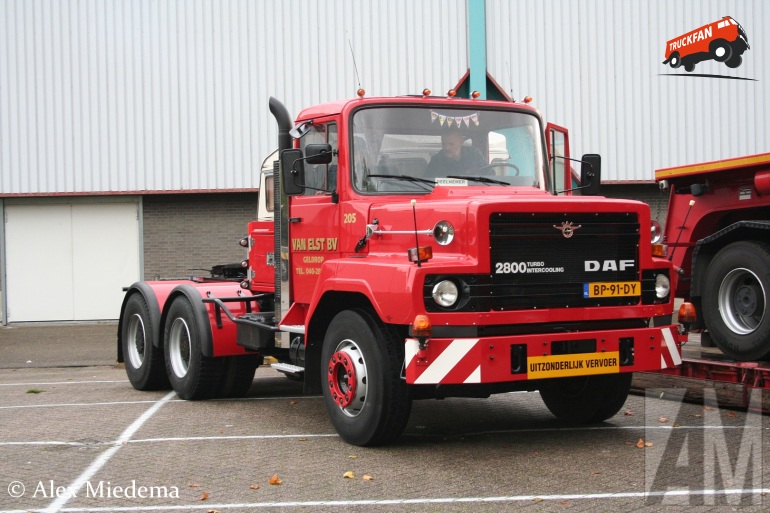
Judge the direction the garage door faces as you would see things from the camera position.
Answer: facing the viewer

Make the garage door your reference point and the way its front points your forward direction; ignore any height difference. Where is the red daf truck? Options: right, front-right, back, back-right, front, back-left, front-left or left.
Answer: front

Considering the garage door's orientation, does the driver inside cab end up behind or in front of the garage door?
in front

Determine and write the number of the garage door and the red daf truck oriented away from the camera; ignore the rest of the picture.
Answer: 0

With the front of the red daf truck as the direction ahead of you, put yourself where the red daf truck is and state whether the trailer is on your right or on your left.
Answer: on your left
